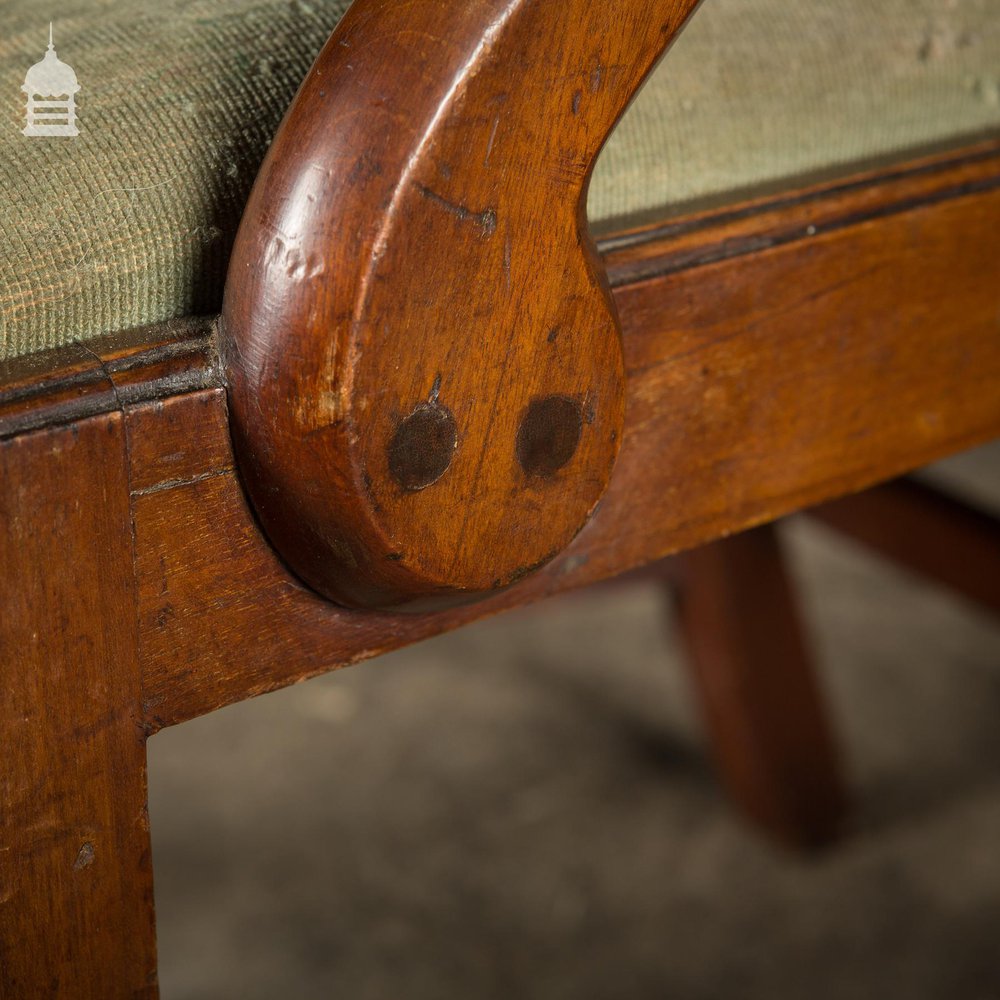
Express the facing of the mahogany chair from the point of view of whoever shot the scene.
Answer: facing the viewer and to the left of the viewer
